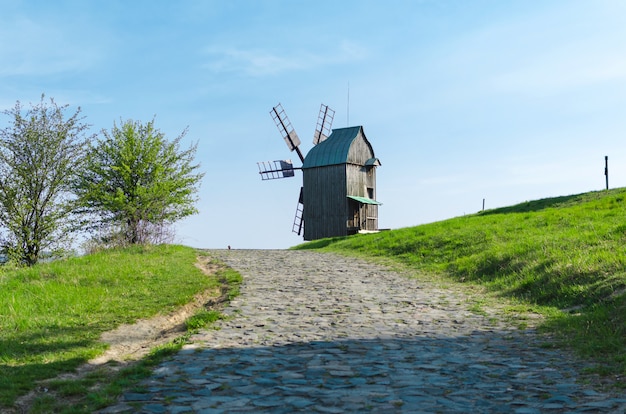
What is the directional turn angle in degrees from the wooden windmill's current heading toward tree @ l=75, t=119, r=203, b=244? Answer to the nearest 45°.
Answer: approximately 45° to its left

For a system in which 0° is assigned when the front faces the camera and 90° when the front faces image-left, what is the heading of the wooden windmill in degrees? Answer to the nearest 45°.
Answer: approximately 135°
